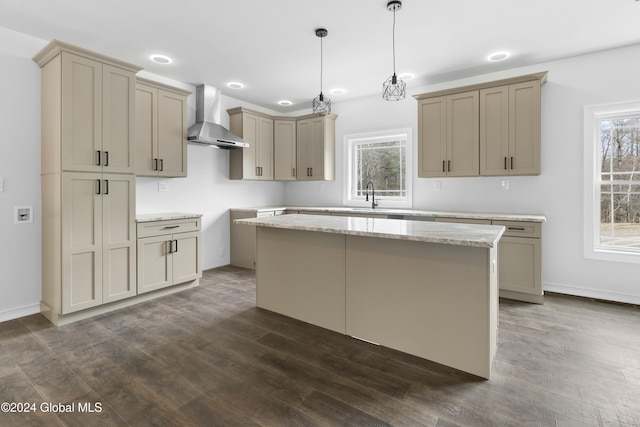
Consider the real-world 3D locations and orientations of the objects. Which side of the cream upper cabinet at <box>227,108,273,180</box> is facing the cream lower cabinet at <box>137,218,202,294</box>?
right

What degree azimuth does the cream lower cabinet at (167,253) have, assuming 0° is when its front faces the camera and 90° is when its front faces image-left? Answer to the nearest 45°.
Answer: approximately 315°

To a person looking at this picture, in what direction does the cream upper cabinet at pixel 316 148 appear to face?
facing the viewer and to the left of the viewer

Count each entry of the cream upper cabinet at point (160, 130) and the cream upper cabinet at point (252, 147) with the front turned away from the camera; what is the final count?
0

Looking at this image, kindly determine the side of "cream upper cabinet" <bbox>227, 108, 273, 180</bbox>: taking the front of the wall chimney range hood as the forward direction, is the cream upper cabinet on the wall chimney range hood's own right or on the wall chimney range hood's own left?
on the wall chimney range hood's own left

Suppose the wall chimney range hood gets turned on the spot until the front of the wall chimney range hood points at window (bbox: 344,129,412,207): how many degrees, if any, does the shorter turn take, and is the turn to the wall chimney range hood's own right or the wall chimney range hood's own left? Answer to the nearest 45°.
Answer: approximately 45° to the wall chimney range hood's own left

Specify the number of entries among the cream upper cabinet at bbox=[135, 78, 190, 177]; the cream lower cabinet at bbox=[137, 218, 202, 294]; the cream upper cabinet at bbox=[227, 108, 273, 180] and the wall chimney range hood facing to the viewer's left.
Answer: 0

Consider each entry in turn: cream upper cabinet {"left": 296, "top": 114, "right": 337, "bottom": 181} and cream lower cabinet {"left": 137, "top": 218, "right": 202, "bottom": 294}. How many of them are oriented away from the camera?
0

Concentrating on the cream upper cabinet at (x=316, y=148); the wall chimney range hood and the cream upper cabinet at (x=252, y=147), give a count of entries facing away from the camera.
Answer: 0

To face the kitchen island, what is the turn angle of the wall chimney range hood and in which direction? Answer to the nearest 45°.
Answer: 0° — it already faces it

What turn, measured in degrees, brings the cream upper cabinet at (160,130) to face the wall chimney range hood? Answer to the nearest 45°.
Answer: approximately 90° to its left

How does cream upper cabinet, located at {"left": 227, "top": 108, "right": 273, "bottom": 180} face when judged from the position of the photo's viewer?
facing the viewer and to the right of the viewer

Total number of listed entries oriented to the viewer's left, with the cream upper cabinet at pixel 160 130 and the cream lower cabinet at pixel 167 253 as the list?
0
